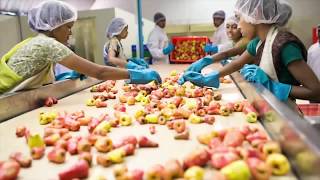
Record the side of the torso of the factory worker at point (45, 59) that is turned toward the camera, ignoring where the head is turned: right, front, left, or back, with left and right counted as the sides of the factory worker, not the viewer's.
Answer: right

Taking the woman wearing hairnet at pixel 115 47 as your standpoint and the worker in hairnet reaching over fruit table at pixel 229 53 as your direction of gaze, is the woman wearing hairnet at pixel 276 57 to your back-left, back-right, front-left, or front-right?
front-right

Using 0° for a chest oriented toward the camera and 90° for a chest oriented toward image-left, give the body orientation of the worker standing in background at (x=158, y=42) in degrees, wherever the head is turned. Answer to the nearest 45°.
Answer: approximately 315°

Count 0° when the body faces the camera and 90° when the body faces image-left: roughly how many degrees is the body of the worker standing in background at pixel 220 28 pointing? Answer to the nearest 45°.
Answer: approximately 45°

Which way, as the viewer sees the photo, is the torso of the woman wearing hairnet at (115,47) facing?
to the viewer's right

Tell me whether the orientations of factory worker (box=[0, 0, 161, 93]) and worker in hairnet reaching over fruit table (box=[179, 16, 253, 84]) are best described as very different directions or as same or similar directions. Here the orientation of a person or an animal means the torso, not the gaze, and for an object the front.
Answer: very different directions

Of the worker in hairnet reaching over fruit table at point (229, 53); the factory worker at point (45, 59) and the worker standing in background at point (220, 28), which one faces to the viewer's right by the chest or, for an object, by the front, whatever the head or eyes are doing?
the factory worker

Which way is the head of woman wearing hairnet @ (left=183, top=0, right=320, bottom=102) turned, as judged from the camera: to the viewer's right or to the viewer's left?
to the viewer's left

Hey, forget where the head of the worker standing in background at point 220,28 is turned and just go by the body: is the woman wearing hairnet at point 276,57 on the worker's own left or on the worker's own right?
on the worker's own left

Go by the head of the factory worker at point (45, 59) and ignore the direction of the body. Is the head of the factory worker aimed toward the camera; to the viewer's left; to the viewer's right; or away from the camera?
to the viewer's right

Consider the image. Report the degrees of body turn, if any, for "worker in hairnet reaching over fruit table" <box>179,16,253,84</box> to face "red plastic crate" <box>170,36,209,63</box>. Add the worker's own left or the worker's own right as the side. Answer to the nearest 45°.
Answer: approximately 45° to the worker's own right

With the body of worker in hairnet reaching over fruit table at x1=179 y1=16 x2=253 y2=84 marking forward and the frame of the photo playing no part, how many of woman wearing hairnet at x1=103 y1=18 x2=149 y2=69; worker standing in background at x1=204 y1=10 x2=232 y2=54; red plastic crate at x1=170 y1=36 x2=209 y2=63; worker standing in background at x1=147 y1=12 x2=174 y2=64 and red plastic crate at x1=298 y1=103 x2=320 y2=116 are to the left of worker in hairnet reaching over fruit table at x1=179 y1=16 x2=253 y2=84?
1
